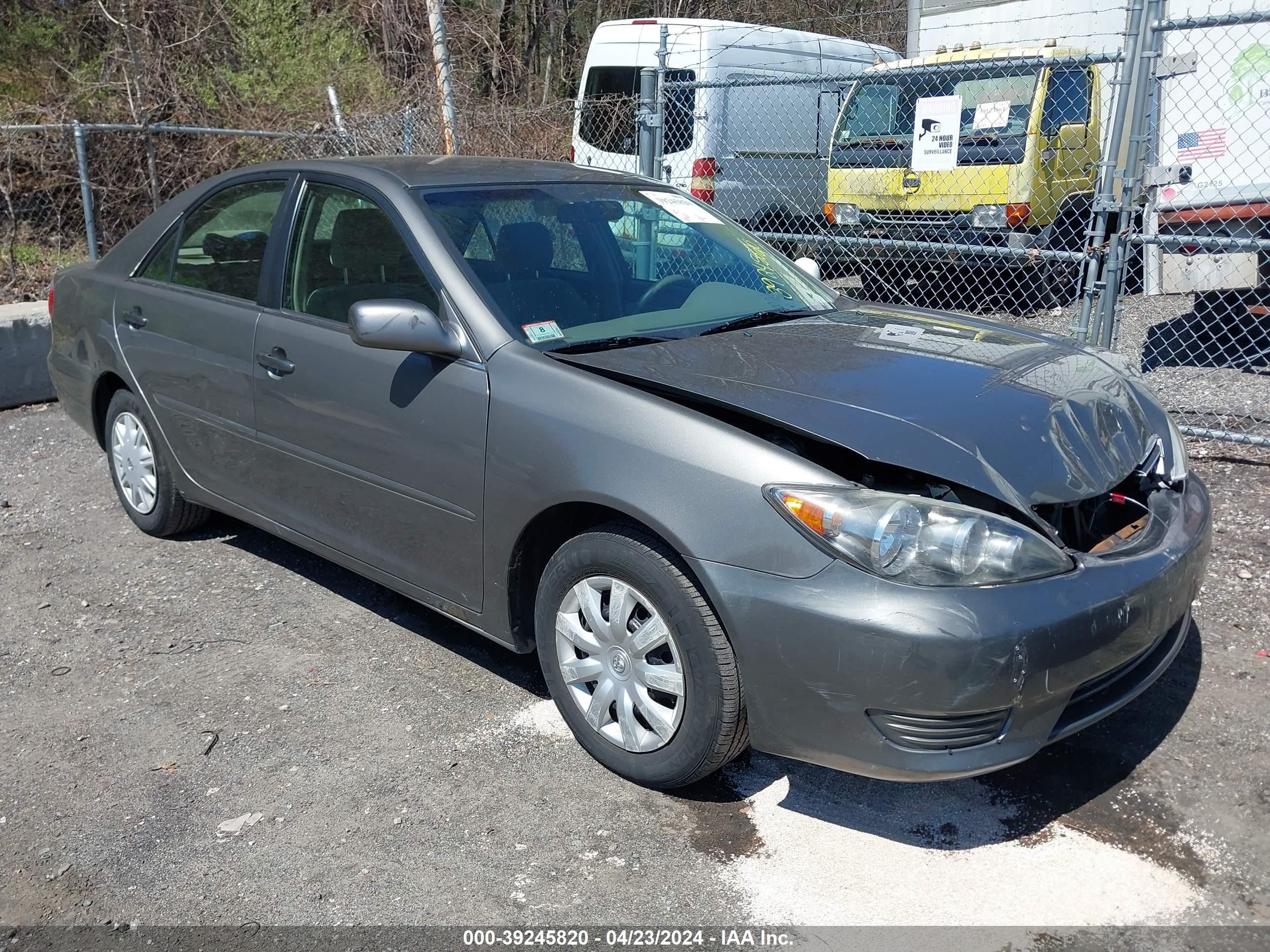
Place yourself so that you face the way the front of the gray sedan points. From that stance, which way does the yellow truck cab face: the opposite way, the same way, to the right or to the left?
to the right

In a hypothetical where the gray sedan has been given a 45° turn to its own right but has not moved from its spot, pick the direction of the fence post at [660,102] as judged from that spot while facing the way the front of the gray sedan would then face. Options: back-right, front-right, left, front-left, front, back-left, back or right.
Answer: back

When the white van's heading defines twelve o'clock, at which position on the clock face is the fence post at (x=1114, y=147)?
The fence post is roughly at 4 o'clock from the white van.

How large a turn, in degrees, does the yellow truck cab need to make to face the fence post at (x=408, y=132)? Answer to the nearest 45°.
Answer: approximately 45° to its right

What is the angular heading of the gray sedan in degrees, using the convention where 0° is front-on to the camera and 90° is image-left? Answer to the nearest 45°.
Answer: approximately 315°

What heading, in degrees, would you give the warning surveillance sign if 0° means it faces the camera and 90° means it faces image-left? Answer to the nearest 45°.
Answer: approximately 0°

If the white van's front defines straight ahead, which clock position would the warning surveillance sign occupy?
The warning surveillance sign is roughly at 4 o'clock from the white van.

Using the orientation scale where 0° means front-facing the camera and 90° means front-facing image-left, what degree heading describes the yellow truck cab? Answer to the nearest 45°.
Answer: approximately 45°

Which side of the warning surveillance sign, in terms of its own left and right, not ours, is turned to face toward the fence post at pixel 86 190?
right

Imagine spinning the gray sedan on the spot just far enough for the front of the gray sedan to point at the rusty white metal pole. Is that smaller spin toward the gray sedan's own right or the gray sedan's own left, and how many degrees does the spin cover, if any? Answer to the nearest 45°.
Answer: approximately 135° to the gray sedan's own left

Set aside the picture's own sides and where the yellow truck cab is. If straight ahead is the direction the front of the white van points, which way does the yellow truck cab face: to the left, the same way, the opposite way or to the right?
the opposite way

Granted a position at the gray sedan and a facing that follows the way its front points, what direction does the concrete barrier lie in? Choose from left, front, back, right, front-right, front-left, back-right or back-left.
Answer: back

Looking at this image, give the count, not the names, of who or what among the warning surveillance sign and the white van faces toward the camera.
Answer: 1
